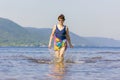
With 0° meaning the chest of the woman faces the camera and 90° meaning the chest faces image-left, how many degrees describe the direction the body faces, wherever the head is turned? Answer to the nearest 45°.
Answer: approximately 0°
